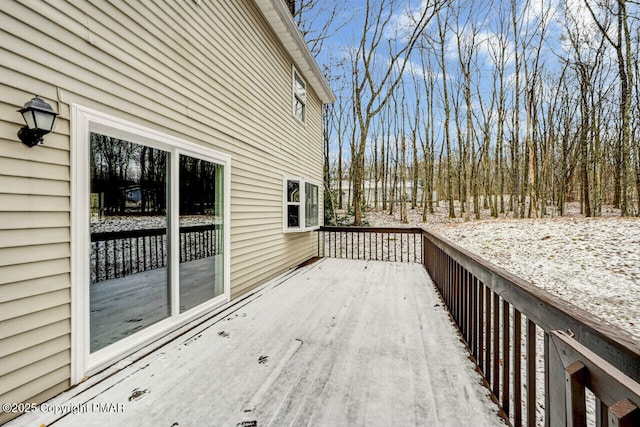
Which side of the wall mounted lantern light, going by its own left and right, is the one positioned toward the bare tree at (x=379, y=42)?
left

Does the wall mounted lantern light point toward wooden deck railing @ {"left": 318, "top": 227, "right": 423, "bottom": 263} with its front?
no

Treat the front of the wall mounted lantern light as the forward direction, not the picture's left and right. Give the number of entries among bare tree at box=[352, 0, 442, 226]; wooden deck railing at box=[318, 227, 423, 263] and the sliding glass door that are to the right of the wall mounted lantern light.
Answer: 0

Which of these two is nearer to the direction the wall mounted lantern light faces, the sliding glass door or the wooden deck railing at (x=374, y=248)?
the wooden deck railing

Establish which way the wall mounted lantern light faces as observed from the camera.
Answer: facing the viewer and to the right of the viewer

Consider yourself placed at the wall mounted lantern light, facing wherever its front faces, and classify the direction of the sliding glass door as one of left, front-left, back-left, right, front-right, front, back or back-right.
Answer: left
